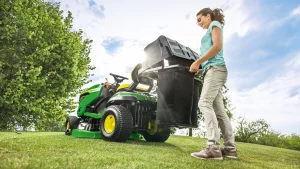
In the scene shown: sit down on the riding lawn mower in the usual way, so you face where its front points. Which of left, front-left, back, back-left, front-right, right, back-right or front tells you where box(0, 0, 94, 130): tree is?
front

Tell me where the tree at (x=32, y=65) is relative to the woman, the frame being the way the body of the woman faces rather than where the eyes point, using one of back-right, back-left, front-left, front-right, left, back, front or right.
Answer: front-right

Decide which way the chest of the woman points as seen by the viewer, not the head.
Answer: to the viewer's left

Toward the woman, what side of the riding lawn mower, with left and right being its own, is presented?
back

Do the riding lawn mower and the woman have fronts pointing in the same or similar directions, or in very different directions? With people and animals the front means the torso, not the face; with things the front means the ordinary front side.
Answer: same or similar directions

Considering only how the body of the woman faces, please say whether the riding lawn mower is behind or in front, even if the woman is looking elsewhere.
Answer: in front

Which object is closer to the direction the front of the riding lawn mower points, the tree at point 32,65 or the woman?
the tree

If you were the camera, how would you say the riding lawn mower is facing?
facing away from the viewer and to the left of the viewer
